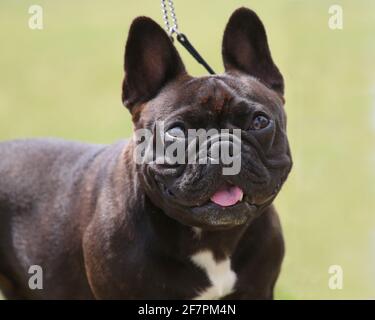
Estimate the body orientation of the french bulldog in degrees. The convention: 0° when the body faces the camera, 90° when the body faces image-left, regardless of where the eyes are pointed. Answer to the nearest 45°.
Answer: approximately 315°
